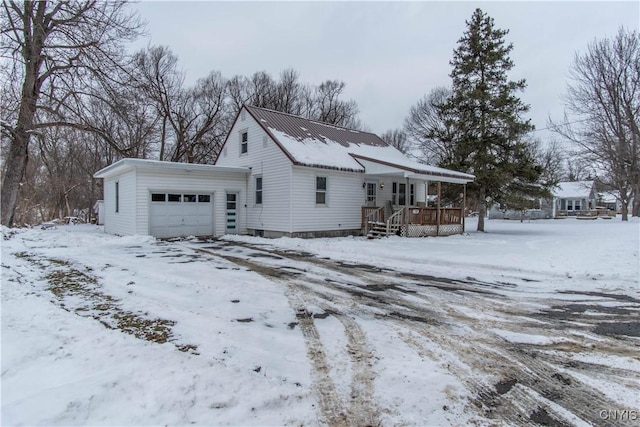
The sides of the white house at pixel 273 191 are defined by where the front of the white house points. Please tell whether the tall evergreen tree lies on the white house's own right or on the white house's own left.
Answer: on the white house's own left

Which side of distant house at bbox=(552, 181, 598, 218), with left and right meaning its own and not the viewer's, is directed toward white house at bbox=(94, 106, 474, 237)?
front

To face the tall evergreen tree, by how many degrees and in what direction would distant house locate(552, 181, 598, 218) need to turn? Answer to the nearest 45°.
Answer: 0° — it already faces it

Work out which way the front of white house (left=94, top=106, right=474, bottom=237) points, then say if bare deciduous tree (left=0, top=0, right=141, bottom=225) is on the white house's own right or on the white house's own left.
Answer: on the white house's own right

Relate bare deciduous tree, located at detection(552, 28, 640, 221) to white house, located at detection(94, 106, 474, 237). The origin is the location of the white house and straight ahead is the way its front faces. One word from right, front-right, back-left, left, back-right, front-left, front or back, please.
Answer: front-left

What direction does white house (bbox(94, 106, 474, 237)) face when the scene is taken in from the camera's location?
facing the viewer and to the right of the viewer

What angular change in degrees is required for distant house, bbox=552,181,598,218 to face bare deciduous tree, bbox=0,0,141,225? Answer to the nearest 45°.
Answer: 0° — it already faces it

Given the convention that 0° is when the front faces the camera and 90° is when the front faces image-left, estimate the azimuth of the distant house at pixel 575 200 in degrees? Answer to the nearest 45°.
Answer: approximately 0°

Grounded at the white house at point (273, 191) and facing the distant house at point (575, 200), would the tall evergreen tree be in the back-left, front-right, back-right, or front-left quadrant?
front-right

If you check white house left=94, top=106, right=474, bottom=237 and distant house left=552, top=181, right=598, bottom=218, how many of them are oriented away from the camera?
0
